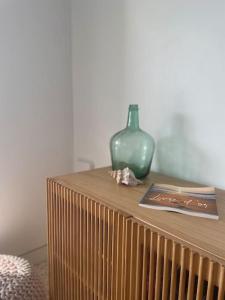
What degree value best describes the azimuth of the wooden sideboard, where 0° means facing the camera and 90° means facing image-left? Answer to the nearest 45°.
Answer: approximately 45°
